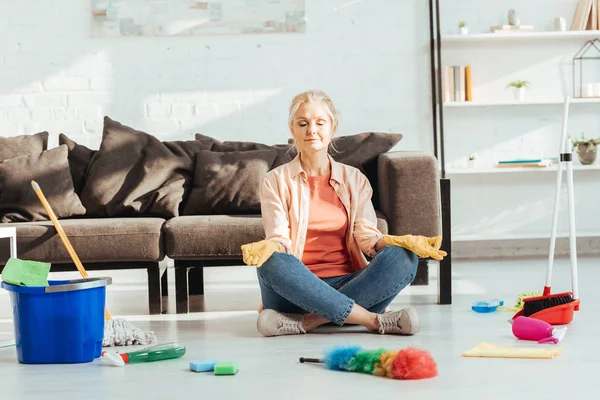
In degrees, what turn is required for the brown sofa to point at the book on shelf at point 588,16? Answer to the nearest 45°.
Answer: approximately 135° to its left

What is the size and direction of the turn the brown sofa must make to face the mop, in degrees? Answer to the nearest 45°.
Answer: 0° — it already faces it

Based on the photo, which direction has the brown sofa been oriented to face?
toward the camera

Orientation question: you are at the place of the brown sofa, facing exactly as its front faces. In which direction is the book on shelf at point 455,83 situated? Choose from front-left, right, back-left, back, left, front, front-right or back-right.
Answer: back-left

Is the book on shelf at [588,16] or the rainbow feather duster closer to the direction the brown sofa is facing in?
the rainbow feather duster

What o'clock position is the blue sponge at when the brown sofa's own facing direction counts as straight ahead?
The blue sponge is roughly at 12 o'clock from the brown sofa.

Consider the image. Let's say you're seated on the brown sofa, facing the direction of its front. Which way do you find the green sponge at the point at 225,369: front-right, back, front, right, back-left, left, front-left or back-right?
front

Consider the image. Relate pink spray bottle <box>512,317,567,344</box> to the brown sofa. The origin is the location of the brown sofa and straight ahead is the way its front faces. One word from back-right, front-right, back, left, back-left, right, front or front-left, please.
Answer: front-left

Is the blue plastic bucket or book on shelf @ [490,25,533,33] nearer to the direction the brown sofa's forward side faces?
the blue plastic bucket

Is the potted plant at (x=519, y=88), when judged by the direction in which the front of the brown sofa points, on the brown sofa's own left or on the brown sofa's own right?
on the brown sofa's own left

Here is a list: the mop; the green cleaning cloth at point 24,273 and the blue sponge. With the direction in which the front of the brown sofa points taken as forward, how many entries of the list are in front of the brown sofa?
3

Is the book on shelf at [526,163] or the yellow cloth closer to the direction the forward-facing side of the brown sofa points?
the yellow cloth

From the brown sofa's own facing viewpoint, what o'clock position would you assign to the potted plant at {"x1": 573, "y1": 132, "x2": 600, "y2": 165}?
The potted plant is roughly at 8 o'clock from the brown sofa.

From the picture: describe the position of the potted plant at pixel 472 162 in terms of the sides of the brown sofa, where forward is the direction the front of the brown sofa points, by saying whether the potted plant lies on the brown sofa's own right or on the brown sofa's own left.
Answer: on the brown sofa's own left

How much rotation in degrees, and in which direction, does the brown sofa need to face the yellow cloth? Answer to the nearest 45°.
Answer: approximately 45° to its left

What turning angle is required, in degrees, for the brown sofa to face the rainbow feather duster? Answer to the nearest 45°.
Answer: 0° — it already faces it
